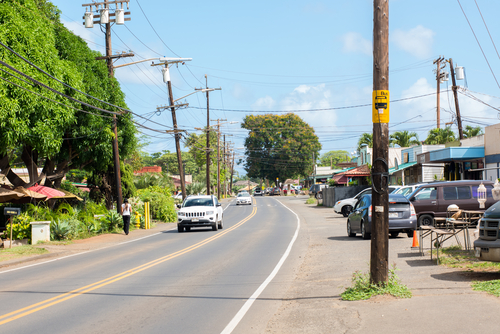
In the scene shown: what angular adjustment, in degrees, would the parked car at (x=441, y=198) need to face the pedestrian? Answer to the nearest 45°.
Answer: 0° — it already faces them

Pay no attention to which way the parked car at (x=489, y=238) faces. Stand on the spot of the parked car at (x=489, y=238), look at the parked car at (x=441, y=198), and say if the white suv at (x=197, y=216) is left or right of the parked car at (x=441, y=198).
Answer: left

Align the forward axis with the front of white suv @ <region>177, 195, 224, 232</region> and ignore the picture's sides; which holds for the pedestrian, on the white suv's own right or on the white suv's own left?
on the white suv's own right

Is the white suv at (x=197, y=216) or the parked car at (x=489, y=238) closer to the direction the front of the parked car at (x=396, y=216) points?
the white suv

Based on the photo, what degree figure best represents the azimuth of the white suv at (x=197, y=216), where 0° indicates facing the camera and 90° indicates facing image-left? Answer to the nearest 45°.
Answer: approximately 0°

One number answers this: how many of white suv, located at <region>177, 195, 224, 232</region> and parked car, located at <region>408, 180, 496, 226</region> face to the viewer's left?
1

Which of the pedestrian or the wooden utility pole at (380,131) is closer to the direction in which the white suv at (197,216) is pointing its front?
the wooden utility pole

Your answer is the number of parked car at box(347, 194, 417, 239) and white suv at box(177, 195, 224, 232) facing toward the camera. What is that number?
1

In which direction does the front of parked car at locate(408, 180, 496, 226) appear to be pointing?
to the viewer's left

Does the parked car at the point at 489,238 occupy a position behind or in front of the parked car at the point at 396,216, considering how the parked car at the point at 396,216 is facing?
behind

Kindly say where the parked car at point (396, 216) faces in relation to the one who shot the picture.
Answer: facing away from the viewer and to the left of the viewer

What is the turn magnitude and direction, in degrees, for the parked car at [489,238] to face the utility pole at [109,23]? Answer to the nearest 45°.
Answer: approximately 90° to its right

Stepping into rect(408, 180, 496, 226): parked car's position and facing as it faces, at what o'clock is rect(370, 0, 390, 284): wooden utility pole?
The wooden utility pole is roughly at 9 o'clock from the parked car.
